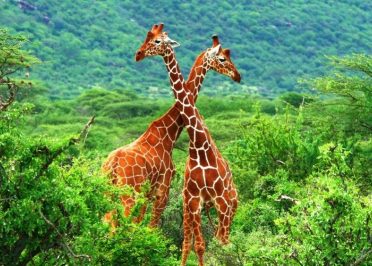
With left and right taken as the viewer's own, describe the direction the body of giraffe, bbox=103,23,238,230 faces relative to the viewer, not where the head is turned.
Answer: facing to the right of the viewer

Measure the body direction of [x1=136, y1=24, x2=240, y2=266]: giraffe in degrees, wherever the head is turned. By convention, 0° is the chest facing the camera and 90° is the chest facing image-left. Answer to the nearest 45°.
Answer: approximately 45°
